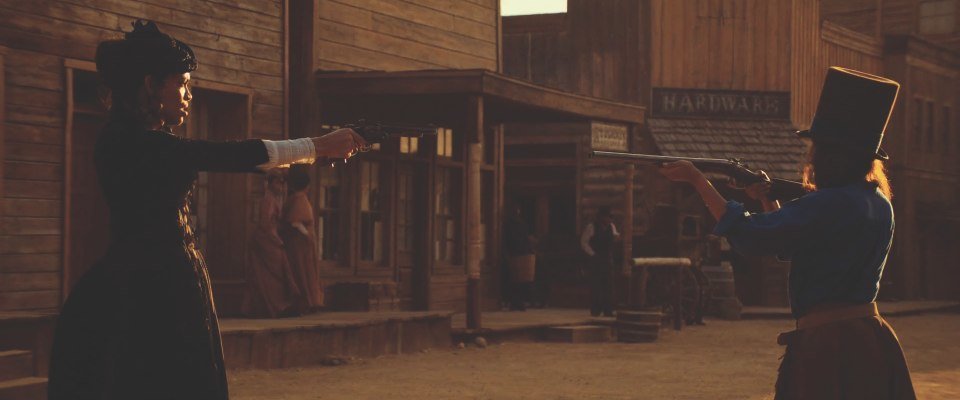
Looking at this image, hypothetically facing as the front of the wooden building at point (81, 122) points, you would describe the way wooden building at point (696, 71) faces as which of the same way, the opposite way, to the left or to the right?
to the right

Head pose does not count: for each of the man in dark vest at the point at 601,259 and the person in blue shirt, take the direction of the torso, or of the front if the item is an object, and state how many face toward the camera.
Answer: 1

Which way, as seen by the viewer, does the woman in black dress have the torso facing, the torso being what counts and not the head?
to the viewer's right

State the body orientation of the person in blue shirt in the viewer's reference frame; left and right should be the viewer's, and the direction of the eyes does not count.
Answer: facing away from the viewer and to the left of the viewer

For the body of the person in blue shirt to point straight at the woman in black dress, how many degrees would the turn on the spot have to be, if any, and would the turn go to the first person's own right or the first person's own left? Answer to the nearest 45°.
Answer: approximately 45° to the first person's own left

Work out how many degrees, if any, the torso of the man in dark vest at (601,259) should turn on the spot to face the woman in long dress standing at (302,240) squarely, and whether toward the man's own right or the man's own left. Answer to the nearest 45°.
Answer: approximately 45° to the man's own right

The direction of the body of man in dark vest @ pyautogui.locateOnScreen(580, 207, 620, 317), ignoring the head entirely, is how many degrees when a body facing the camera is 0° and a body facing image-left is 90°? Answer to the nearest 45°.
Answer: approximately 0°

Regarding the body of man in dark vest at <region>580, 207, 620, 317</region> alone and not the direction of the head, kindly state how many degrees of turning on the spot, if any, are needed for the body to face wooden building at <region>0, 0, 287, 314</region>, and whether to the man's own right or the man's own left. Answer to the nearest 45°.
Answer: approximately 45° to the man's own right

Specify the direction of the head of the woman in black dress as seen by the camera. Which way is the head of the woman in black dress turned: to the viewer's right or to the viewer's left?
to the viewer's right
